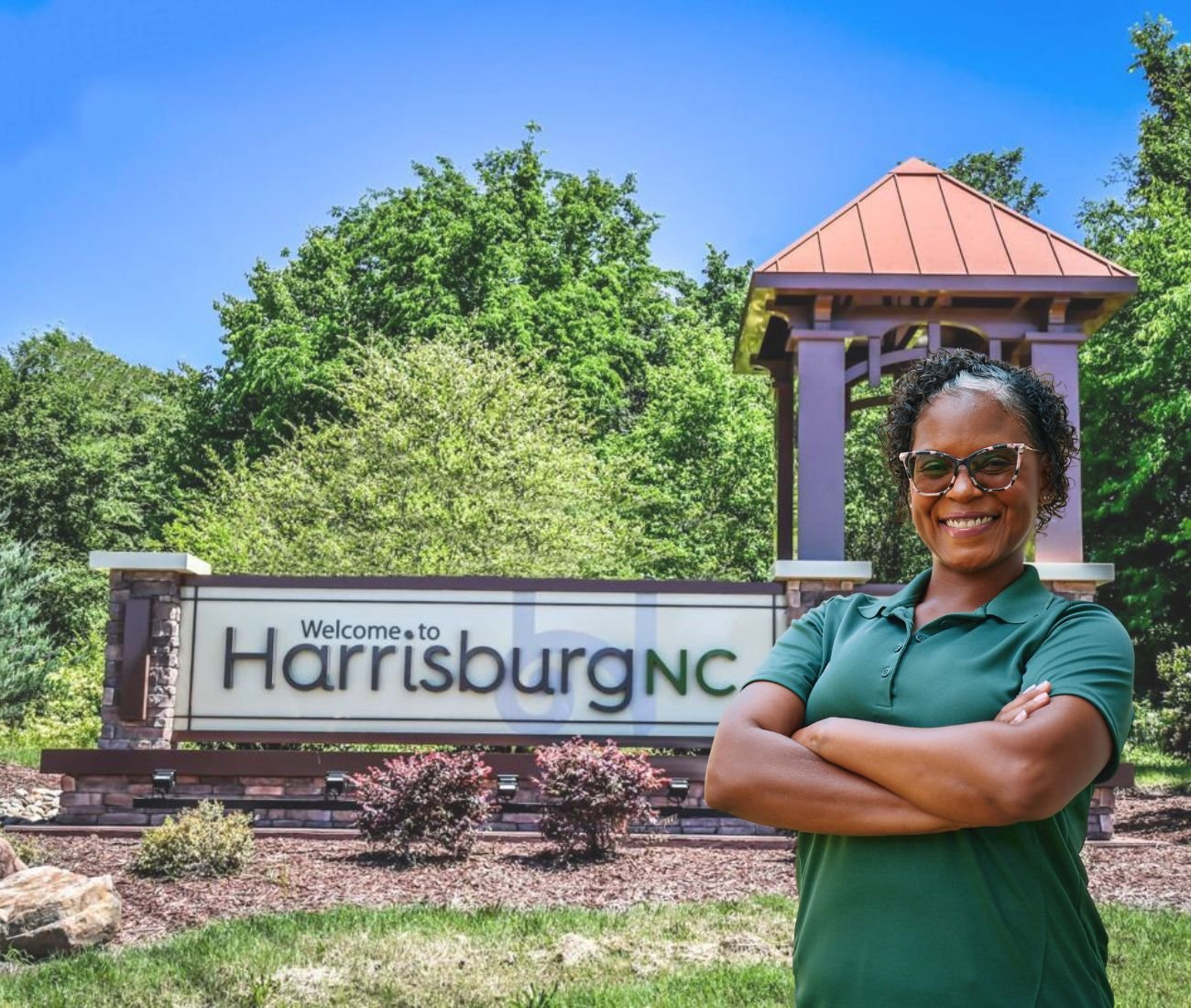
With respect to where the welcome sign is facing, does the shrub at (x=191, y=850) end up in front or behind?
in front

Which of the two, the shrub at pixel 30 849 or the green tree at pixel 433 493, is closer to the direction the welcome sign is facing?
the shrub

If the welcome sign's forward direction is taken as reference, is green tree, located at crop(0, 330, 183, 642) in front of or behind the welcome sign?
behind

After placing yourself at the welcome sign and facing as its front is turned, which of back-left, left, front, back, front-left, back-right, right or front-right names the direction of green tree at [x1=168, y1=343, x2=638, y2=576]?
back

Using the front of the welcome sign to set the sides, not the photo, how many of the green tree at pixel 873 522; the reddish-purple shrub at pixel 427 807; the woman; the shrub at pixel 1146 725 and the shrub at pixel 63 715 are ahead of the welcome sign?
2

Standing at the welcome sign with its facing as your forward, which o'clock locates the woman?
The woman is roughly at 12 o'clock from the welcome sign.

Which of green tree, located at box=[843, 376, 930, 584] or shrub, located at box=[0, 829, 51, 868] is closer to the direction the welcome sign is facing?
the shrub

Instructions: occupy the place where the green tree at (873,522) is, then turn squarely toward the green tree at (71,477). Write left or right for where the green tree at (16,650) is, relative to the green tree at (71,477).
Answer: left

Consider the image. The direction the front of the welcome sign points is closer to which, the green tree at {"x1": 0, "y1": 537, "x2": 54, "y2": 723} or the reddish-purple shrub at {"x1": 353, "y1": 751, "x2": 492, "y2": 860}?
the reddish-purple shrub

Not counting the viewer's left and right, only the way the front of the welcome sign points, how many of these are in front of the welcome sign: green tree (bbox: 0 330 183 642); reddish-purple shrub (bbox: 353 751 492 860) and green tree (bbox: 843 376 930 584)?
1

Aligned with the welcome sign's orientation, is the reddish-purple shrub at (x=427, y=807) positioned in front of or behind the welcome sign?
in front

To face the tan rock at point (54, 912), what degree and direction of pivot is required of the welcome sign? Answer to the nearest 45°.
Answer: approximately 45° to its right

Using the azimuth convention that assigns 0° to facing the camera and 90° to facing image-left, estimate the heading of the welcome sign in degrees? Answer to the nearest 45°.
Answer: approximately 0°

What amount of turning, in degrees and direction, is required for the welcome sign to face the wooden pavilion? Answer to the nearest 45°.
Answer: approximately 90° to its left

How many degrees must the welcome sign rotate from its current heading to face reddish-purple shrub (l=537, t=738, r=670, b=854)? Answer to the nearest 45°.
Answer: approximately 45° to its left
